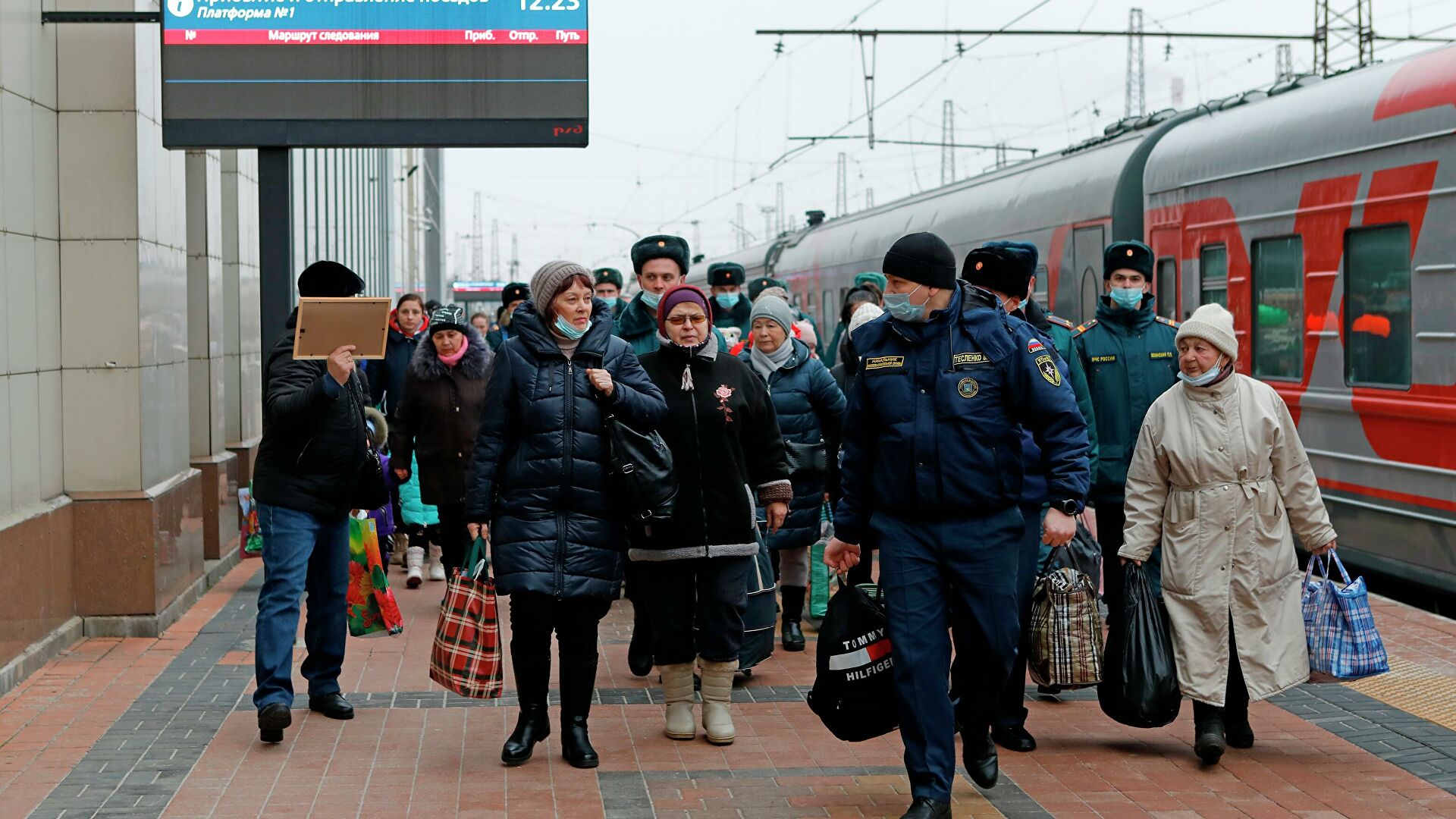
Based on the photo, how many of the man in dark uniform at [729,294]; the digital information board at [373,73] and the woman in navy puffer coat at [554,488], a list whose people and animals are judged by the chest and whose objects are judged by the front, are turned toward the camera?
3

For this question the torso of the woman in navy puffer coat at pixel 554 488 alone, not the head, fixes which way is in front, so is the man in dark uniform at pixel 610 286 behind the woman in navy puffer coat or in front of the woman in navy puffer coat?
behind

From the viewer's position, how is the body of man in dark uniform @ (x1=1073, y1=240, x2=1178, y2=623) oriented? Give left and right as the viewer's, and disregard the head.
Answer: facing the viewer

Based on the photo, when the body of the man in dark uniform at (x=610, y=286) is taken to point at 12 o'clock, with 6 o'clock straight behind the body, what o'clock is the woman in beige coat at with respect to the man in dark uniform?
The woman in beige coat is roughly at 11 o'clock from the man in dark uniform.

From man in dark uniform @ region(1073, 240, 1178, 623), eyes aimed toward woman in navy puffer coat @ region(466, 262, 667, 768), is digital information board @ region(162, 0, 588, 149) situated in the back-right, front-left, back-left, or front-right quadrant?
front-right

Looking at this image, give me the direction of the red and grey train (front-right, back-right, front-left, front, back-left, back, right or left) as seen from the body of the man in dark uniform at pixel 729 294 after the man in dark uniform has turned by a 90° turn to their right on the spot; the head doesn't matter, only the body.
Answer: back

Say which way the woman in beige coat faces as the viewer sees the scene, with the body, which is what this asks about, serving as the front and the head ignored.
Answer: toward the camera

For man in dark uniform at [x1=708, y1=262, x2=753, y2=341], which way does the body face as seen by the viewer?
toward the camera

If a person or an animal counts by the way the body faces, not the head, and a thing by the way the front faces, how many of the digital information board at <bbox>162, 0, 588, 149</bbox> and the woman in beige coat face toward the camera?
2

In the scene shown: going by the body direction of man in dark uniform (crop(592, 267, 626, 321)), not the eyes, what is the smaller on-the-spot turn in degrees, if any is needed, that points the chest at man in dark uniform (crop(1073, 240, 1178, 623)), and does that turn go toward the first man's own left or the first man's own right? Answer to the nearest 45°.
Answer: approximately 45° to the first man's own left

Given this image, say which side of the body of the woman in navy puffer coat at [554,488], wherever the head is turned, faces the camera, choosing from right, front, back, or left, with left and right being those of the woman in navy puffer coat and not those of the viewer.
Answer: front

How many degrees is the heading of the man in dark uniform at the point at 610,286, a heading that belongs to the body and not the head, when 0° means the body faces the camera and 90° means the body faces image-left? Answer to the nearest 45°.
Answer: approximately 0°
